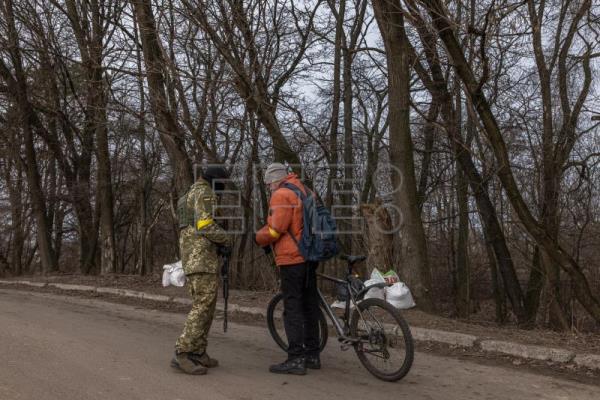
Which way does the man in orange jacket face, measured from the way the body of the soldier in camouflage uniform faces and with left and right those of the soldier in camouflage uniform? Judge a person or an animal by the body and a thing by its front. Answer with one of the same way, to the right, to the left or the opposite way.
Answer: the opposite way

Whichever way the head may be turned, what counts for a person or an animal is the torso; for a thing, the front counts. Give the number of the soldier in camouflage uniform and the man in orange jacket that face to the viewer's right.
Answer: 1

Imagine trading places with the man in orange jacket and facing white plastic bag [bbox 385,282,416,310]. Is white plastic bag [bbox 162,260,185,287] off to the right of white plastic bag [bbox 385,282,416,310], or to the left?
left

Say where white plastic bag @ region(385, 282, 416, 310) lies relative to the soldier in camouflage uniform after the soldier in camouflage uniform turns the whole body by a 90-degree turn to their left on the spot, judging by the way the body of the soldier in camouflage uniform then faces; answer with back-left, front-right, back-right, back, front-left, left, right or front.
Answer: front-right

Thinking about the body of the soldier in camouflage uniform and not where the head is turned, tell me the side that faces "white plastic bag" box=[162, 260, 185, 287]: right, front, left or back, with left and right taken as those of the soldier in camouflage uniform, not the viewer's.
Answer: left

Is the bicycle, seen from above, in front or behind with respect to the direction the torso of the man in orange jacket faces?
behind

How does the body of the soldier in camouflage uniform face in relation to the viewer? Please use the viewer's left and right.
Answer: facing to the right of the viewer

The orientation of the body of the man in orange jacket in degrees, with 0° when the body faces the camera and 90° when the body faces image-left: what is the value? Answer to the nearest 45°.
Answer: approximately 90°

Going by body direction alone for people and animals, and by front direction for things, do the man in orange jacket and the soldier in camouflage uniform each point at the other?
yes

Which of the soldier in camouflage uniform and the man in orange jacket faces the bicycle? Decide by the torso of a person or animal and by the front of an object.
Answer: the soldier in camouflage uniform

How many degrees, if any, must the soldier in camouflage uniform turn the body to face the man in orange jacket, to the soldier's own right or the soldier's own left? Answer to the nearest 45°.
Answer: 0° — they already face them

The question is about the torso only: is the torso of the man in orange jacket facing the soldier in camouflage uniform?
yes

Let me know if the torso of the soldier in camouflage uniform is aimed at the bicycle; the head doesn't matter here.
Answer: yes
